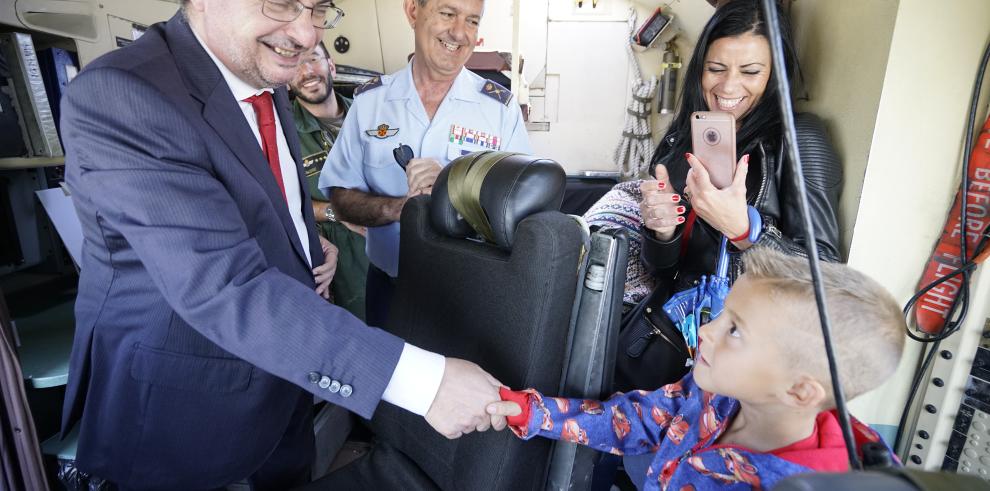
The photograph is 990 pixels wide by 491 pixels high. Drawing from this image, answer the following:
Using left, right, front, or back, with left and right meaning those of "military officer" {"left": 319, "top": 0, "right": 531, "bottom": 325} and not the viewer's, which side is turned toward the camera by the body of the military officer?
front

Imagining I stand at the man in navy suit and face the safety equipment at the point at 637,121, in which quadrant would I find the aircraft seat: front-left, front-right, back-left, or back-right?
front-right

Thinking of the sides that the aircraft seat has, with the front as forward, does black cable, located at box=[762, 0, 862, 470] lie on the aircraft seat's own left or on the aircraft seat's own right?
on the aircraft seat's own left

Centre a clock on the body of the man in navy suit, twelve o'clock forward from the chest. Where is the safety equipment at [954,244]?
The safety equipment is roughly at 11 o'clock from the man in navy suit.

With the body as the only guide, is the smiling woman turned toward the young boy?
yes

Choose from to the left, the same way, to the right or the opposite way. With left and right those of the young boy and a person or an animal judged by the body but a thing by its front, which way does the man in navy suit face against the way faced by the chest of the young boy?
the opposite way

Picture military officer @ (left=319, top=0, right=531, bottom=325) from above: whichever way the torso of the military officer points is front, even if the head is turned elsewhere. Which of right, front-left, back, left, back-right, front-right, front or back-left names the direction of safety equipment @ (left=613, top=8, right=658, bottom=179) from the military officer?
back-left

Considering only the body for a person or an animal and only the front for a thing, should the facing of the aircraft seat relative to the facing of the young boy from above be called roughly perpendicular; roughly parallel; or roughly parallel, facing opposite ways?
roughly perpendicular

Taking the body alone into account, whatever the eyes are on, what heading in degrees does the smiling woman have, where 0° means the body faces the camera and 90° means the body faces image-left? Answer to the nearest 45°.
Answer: approximately 0°

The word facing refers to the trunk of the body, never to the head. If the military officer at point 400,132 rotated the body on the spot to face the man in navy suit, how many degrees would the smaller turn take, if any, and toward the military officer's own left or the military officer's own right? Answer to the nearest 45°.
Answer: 0° — they already face them

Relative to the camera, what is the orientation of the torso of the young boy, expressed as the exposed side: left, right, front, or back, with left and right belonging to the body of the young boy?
left

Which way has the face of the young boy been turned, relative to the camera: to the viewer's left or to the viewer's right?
to the viewer's left

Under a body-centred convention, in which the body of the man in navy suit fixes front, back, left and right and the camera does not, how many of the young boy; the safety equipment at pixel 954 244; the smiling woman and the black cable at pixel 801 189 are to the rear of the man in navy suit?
0

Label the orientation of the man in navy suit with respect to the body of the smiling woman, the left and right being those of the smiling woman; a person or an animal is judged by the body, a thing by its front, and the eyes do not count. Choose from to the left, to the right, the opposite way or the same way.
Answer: to the left

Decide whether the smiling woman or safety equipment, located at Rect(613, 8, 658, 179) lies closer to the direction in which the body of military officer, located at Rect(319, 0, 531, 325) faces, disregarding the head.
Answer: the smiling woman

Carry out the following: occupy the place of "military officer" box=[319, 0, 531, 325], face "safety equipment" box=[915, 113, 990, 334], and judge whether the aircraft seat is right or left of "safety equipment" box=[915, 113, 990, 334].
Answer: right
